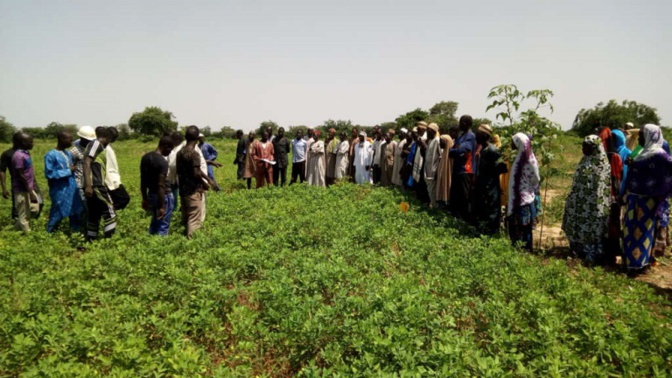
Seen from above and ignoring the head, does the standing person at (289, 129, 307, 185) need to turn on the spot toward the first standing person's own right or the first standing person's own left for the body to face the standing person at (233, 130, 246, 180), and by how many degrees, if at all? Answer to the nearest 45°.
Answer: approximately 90° to the first standing person's own right

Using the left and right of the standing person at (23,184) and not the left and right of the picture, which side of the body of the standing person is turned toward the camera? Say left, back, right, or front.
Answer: right

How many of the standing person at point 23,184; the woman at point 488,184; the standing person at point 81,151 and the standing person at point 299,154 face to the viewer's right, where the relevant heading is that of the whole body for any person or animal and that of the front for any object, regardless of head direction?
2

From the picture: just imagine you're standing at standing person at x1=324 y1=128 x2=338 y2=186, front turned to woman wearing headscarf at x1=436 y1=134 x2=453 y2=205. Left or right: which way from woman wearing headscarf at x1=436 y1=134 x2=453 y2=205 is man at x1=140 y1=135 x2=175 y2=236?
right

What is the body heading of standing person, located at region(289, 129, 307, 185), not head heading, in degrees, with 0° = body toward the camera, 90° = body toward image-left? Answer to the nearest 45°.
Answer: approximately 0°

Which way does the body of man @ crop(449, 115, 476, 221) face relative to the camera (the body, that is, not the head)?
to the viewer's left

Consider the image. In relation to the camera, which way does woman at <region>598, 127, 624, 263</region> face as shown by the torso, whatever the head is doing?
to the viewer's left

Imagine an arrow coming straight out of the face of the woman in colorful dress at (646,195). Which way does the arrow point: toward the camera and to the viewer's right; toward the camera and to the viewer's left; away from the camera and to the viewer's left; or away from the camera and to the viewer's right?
away from the camera and to the viewer's left

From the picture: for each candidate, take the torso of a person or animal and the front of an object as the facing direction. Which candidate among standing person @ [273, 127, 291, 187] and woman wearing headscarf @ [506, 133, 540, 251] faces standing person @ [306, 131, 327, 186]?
the woman wearing headscarf
